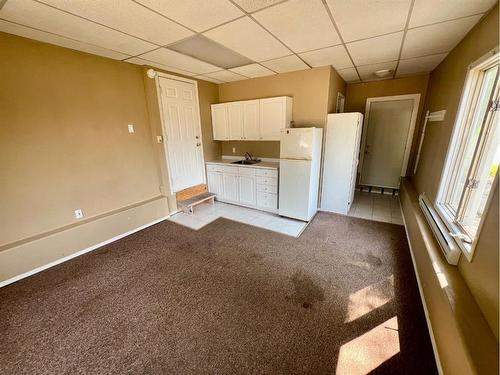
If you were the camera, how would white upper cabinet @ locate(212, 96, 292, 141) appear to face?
facing the viewer and to the left of the viewer

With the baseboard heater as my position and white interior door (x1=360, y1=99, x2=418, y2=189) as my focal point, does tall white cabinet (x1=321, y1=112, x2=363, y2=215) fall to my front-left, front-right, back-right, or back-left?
front-left

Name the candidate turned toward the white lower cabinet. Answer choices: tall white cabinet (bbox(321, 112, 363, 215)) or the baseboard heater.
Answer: the baseboard heater

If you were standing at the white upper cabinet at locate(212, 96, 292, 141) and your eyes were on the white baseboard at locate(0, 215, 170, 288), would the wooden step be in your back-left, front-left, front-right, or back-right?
front-right

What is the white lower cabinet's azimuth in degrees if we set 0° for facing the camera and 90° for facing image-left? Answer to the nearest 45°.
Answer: approximately 45°

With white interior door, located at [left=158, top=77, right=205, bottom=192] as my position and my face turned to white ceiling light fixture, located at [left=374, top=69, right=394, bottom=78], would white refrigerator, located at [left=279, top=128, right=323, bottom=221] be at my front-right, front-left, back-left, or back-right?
front-right

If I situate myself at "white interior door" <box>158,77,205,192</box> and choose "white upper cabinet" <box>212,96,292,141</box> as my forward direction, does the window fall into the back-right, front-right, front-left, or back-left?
front-right

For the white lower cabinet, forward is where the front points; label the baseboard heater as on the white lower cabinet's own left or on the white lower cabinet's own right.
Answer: on the white lower cabinet's own left

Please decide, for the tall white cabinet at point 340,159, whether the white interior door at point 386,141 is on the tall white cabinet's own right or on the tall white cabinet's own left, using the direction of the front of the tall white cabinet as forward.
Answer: on the tall white cabinet's own left

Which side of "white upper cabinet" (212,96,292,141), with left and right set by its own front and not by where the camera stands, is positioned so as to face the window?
left

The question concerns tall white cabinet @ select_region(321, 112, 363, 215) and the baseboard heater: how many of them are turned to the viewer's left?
1

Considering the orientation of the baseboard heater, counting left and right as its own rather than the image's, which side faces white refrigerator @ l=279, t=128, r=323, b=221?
front

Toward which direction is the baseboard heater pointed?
to the viewer's left
